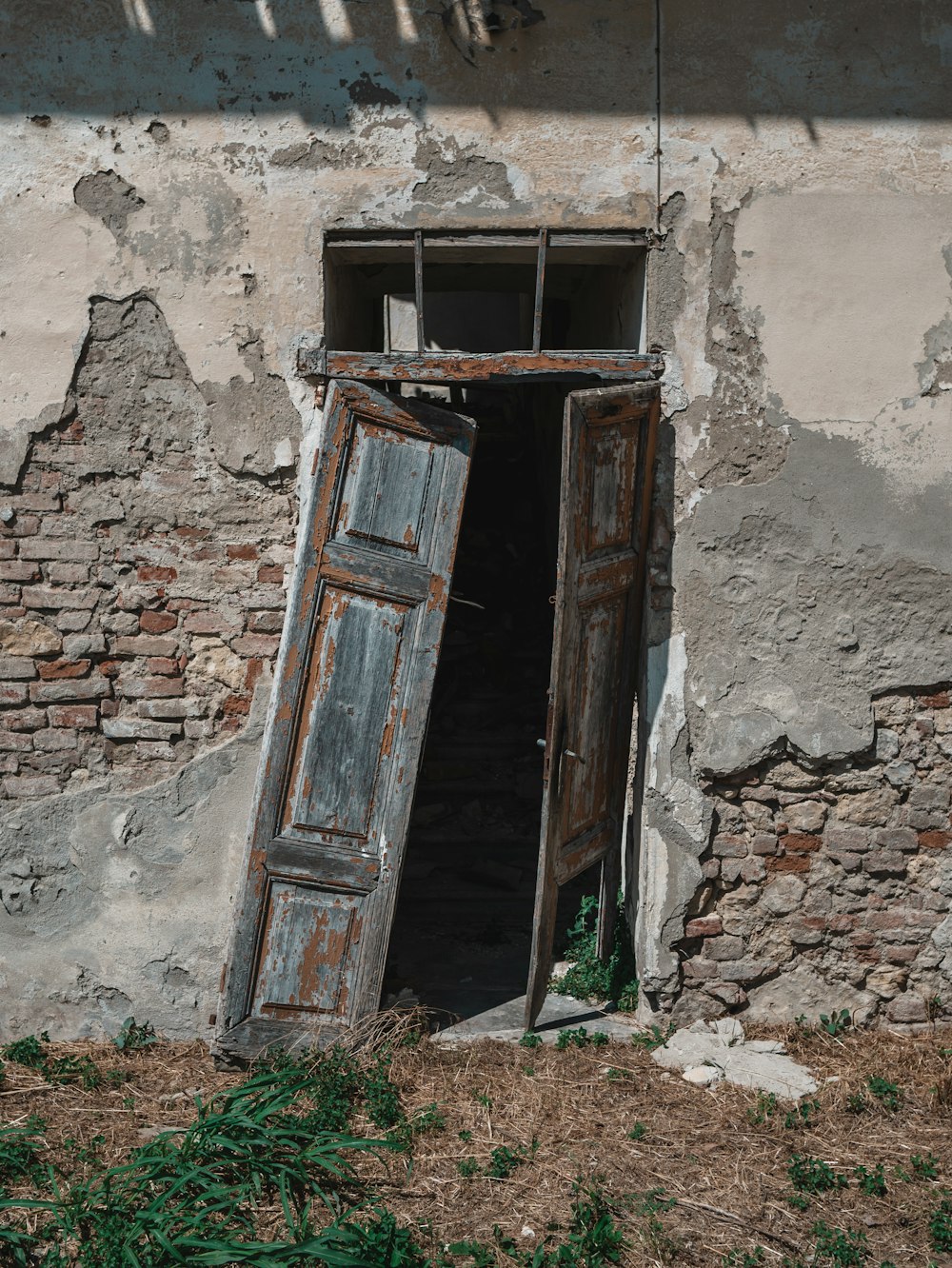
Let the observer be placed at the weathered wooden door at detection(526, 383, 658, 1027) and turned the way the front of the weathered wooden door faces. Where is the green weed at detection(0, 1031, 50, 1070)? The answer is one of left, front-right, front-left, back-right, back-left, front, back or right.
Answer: back-right

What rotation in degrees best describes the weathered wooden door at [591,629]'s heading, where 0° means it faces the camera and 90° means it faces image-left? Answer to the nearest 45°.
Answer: approximately 315°

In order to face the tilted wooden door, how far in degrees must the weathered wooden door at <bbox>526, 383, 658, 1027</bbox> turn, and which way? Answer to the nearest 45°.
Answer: approximately 135° to its right
